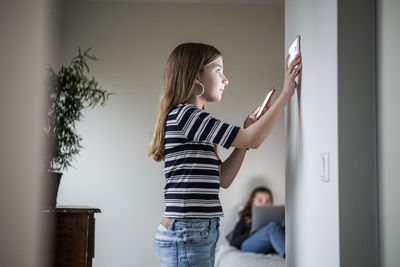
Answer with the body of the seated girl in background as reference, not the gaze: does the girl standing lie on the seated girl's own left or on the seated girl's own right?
on the seated girl's own right

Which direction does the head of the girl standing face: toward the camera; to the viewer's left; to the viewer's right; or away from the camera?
to the viewer's right

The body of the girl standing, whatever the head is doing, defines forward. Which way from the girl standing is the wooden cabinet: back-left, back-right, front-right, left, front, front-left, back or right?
back-left

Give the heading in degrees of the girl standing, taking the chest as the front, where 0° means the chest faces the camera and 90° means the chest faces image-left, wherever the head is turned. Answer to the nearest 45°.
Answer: approximately 270°

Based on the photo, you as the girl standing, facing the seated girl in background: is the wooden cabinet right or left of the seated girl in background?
left

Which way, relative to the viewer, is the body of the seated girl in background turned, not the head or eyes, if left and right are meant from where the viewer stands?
facing the viewer and to the right of the viewer

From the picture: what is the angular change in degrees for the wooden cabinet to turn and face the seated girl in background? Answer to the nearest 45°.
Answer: approximately 45° to its left

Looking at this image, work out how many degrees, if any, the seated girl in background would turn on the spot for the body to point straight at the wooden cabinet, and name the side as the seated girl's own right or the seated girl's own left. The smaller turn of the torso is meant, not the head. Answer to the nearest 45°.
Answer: approximately 90° to the seated girl's own right

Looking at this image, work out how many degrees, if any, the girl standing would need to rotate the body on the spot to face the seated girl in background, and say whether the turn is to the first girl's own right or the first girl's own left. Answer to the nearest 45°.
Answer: approximately 90° to the first girl's own left
